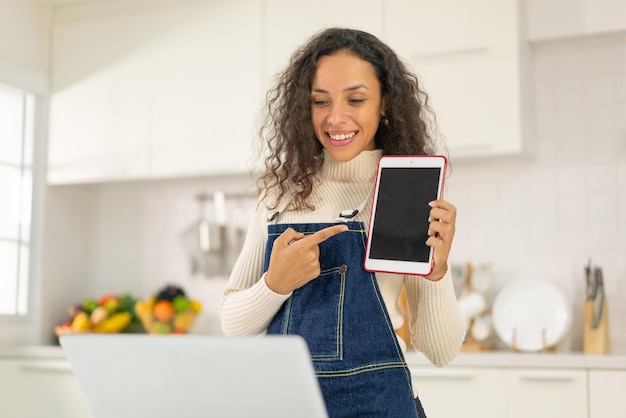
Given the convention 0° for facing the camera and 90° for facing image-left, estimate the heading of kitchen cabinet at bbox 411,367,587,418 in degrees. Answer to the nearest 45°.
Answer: approximately 0°

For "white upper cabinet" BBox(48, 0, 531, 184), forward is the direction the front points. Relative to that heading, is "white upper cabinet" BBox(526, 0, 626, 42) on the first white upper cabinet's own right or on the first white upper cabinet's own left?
on the first white upper cabinet's own left

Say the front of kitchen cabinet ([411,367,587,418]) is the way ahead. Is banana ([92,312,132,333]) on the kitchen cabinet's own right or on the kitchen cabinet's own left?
on the kitchen cabinet's own right

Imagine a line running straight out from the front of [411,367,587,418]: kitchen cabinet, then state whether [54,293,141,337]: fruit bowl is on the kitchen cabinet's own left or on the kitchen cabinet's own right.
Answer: on the kitchen cabinet's own right

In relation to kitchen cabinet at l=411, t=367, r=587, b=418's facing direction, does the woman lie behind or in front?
in front

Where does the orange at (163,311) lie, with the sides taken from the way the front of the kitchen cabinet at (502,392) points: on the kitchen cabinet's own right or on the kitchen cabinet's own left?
on the kitchen cabinet's own right

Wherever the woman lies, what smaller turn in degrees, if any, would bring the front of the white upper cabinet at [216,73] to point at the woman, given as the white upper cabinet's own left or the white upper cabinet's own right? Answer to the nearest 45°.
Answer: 0° — it already faces them

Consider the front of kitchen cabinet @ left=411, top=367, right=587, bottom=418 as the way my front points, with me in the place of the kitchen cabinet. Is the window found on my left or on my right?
on my right

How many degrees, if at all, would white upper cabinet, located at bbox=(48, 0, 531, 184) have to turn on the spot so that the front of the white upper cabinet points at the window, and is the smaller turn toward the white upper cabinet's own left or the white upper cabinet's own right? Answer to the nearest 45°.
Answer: approximately 90° to the white upper cabinet's own right

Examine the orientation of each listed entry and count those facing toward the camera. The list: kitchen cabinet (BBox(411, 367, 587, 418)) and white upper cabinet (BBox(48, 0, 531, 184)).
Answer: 2

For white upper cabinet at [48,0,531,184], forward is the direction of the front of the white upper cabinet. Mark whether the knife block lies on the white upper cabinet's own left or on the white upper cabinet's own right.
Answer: on the white upper cabinet's own left
